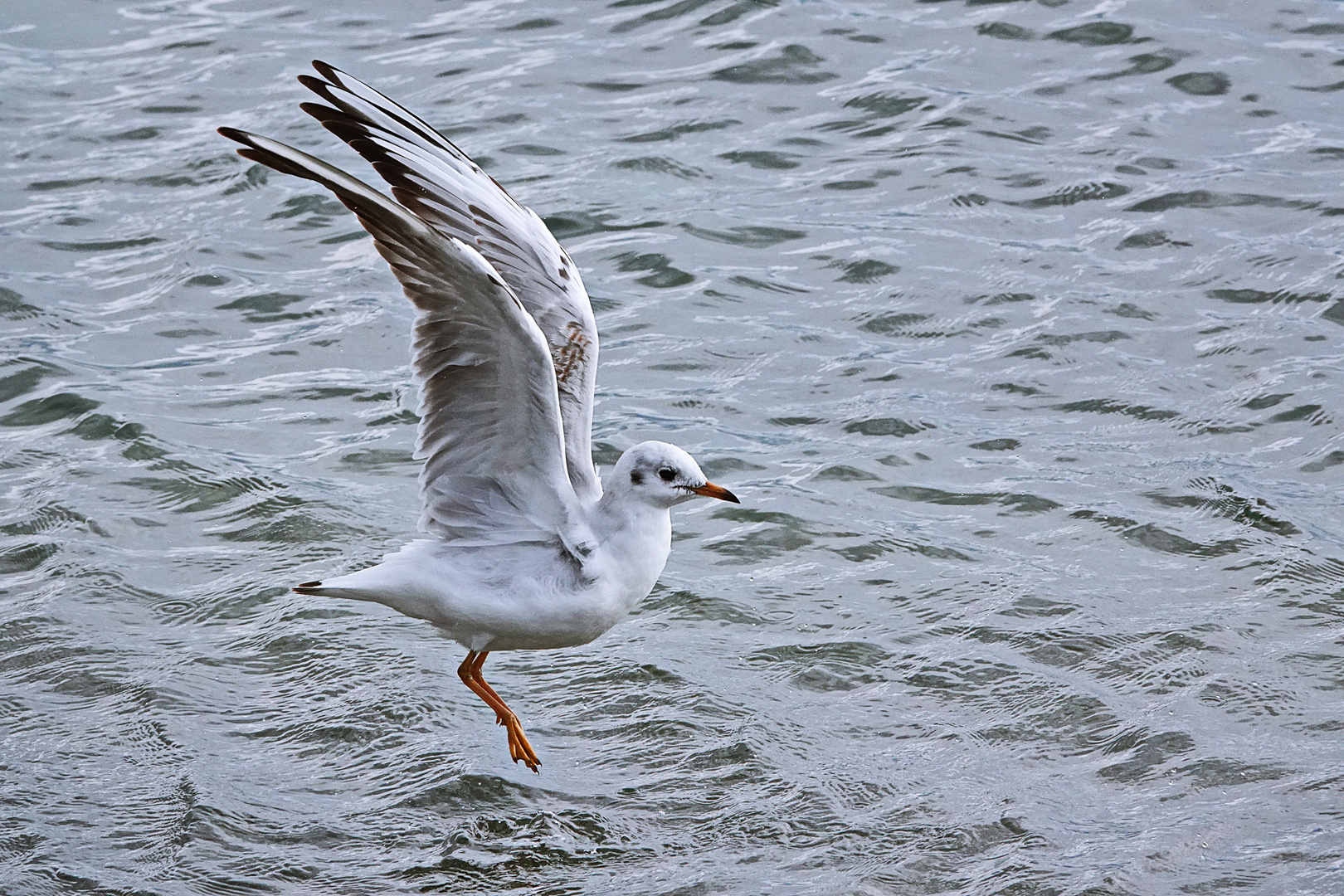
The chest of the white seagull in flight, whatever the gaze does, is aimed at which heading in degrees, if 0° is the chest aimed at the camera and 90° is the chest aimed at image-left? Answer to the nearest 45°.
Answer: approximately 270°
